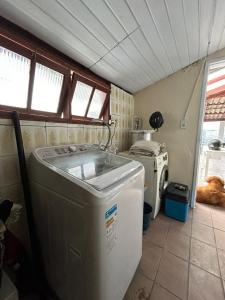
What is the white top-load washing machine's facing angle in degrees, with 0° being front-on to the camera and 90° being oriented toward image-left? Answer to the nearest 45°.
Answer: approximately 315°

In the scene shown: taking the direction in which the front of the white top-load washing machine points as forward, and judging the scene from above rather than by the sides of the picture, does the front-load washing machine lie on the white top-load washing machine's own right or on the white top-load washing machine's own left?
on the white top-load washing machine's own left

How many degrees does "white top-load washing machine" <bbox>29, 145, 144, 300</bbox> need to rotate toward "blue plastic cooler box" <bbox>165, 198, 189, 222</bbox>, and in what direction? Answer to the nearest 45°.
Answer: approximately 90° to its left
